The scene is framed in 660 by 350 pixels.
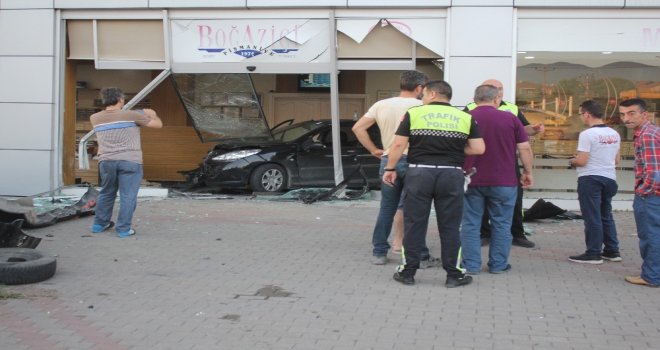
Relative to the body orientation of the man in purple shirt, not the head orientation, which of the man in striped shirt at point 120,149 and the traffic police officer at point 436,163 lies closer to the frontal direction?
the man in striped shirt

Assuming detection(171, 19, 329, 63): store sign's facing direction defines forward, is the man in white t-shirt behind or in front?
in front

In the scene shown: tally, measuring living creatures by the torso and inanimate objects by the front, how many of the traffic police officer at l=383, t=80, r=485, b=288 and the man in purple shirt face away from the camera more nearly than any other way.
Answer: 2

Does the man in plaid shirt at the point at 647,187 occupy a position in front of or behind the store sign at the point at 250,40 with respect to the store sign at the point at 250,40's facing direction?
in front

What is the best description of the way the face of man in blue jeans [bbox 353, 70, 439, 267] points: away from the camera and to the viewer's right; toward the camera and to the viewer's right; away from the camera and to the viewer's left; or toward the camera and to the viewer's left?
away from the camera and to the viewer's right

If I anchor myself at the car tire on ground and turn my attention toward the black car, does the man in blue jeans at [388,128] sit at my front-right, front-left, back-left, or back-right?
front-right

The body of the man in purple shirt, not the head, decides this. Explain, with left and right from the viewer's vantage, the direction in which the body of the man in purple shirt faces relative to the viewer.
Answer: facing away from the viewer

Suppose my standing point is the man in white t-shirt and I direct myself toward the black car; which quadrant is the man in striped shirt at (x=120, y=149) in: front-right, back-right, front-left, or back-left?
front-left

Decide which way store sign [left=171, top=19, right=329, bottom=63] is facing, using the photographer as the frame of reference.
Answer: facing the viewer

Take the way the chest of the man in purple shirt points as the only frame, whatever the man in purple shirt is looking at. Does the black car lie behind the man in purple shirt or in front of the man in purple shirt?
in front

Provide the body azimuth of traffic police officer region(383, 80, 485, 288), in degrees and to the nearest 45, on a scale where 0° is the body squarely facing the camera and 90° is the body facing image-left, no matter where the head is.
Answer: approximately 180°

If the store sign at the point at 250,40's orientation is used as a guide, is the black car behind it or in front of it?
behind

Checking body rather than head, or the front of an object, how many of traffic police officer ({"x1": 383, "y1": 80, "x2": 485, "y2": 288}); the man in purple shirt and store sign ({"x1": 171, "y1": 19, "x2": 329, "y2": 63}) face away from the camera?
2

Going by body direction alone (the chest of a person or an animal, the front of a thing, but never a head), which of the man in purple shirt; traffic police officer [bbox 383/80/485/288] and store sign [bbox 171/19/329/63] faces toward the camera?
the store sign

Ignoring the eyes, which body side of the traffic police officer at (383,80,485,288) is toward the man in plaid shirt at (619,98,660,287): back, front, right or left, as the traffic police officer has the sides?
right

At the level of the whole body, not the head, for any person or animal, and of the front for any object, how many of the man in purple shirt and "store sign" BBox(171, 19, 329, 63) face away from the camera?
1
